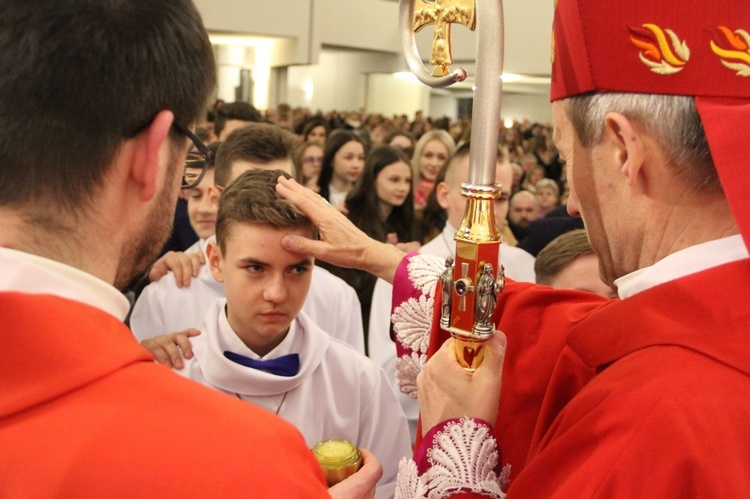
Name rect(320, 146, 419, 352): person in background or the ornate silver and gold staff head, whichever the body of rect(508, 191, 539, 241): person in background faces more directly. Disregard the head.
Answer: the ornate silver and gold staff head

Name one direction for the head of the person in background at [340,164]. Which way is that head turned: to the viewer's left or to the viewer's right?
to the viewer's right

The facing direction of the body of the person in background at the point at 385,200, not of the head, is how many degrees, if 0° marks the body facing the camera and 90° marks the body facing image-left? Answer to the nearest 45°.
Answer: approximately 315°

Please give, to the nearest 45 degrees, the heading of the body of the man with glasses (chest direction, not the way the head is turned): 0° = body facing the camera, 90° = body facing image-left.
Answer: approximately 225°

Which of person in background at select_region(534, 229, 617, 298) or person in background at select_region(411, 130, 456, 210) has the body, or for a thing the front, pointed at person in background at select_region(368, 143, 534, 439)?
person in background at select_region(411, 130, 456, 210)

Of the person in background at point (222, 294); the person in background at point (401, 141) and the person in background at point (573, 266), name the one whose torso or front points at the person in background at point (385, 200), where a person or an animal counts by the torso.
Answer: the person in background at point (401, 141)

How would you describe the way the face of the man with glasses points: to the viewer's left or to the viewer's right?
to the viewer's right

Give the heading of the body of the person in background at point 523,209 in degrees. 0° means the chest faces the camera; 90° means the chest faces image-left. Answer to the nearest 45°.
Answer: approximately 0°
